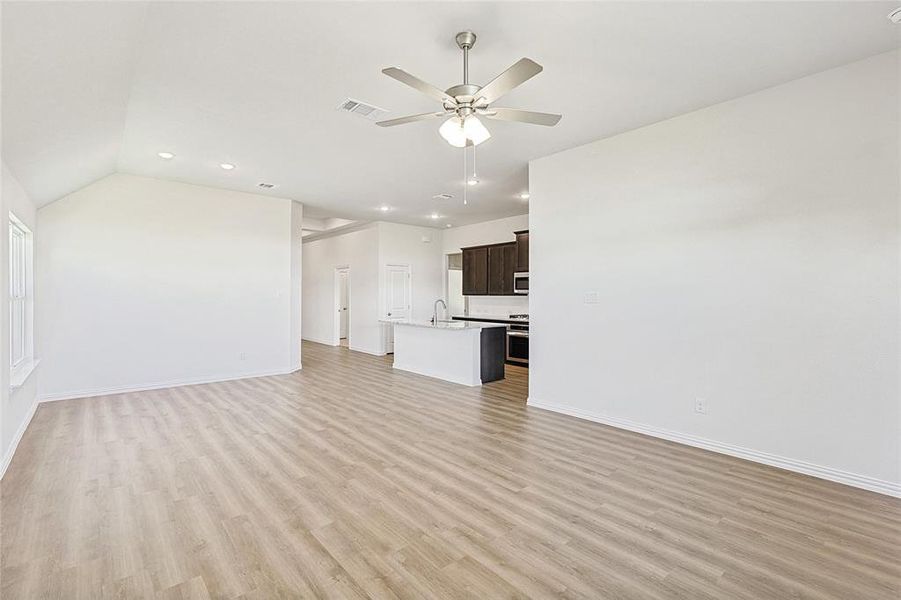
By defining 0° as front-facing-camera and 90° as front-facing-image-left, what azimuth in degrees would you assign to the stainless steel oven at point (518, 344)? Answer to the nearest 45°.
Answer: approximately 45°

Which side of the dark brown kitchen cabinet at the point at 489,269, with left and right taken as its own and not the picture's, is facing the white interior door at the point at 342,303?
right

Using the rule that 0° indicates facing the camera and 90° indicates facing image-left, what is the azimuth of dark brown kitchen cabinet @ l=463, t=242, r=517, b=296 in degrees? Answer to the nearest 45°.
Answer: approximately 45°

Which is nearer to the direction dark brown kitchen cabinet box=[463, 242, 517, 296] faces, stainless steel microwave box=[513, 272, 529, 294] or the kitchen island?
the kitchen island

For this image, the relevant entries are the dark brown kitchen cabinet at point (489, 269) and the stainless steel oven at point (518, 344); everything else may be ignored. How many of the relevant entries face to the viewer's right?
0

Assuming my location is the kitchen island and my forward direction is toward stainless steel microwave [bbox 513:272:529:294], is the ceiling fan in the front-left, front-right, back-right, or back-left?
back-right

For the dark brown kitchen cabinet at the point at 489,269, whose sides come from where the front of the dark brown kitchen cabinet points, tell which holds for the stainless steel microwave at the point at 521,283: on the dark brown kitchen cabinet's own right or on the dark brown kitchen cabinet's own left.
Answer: on the dark brown kitchen cabinet's own left

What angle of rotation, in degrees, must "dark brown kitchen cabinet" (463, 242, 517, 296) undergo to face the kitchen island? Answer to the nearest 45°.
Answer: approximately 45° to its left

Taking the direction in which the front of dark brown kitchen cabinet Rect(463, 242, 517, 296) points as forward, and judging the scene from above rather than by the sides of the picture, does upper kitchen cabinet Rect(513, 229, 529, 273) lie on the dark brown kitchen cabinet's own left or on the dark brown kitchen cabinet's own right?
on the dark brown kitchen cabinet's own left

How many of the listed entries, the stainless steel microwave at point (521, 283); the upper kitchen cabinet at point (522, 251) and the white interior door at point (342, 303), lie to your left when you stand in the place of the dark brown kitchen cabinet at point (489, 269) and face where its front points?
2
